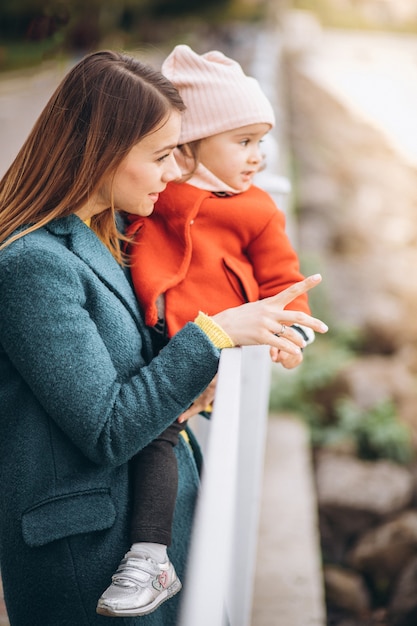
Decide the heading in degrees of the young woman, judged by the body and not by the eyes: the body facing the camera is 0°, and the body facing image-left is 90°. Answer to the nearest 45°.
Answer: approximately 270°
